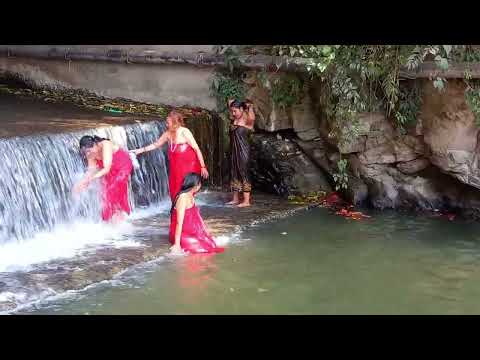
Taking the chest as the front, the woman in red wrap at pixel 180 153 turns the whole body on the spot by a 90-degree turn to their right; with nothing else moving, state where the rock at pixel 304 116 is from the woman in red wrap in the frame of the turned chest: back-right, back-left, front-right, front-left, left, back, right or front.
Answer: right

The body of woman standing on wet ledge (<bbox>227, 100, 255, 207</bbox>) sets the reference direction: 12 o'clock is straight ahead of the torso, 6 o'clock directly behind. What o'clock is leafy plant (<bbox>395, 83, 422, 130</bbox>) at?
The leafy plant is roughly at 8 o'clock from the woman standing on wet ledge.

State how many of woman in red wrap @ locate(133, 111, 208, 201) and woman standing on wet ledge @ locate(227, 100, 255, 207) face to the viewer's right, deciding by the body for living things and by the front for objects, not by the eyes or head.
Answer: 0

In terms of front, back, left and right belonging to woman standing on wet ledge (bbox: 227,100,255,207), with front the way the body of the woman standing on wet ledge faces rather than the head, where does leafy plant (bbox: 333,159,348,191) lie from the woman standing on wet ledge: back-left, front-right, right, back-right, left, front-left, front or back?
back-left

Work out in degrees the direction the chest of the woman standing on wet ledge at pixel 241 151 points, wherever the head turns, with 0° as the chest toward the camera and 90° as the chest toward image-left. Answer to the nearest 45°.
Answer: approximately 45°

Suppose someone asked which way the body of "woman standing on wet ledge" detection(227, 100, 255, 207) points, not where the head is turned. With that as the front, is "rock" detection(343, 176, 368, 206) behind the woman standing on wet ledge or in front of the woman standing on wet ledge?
behind

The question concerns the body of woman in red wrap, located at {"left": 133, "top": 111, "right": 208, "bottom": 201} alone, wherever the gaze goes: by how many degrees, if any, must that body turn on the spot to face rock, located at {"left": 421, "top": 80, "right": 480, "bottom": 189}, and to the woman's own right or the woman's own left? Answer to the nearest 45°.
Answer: approximately 135° to the woman's own left

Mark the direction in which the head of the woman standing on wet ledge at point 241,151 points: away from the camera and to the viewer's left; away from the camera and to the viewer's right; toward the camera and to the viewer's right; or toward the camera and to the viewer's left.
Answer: toward the camera and to the viewer's left
